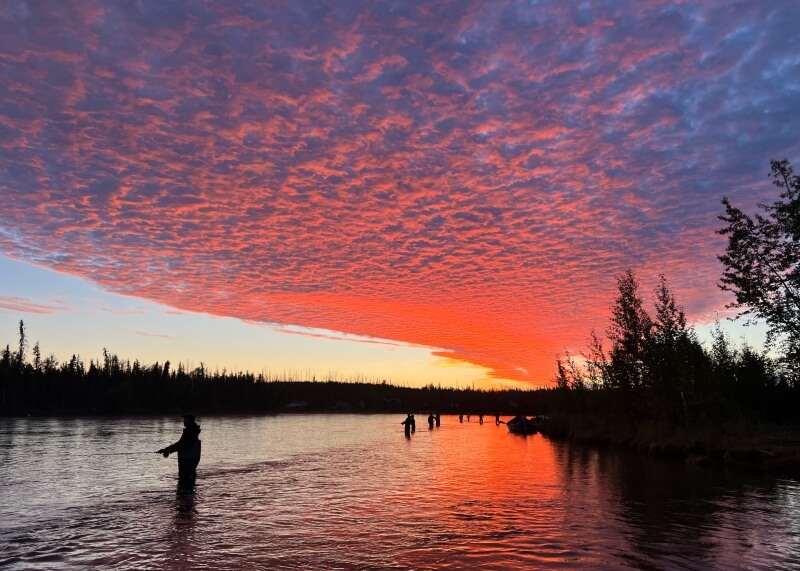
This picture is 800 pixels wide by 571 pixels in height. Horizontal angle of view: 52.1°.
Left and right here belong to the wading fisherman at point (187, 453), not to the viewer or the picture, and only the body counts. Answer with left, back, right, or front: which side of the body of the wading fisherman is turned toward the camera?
left
